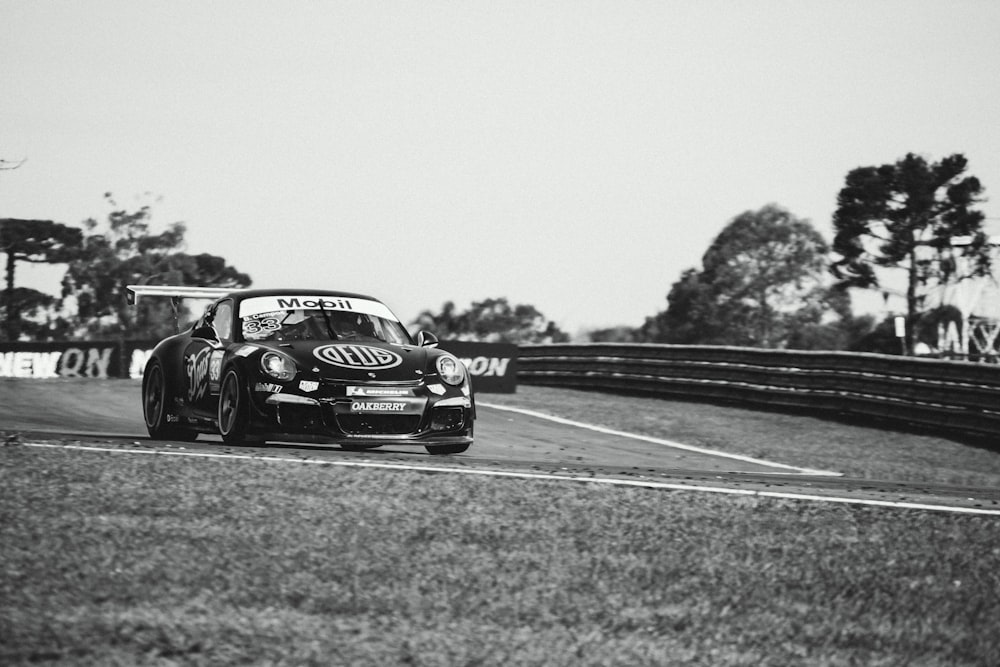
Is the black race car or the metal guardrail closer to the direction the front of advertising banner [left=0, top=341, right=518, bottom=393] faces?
the black race car

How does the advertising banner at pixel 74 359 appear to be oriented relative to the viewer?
toward the camera

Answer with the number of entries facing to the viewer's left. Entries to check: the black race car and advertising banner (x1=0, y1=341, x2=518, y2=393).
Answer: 0

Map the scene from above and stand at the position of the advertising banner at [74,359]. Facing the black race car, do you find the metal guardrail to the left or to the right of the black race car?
left

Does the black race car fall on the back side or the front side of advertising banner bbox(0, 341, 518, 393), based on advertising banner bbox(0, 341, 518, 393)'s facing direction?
on the front side

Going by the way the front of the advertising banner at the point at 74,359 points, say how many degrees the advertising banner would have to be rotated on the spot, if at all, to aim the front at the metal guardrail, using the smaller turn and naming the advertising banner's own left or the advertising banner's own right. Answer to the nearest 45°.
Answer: approximately 45° to the advertising banner's own left

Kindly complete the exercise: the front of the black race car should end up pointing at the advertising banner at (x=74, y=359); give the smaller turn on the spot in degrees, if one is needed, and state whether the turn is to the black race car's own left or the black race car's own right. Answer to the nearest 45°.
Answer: approximately 135° to the black race car's own left

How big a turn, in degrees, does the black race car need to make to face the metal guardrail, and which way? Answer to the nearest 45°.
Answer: approximately 90° to its left
